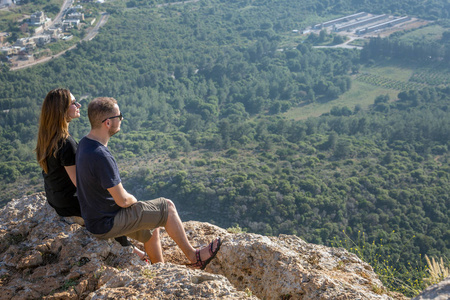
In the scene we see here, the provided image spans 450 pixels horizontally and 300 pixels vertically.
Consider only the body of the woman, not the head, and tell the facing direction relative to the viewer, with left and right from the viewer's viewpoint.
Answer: facing away from the viewer and to the right of the viewer

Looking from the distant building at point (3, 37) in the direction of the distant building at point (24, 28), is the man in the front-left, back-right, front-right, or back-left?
back-right

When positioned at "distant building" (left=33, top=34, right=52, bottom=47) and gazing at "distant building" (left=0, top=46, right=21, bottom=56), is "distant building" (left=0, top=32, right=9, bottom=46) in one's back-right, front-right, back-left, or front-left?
front-right

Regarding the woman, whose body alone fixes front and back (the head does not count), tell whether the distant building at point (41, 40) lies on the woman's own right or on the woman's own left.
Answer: on the woman's own left

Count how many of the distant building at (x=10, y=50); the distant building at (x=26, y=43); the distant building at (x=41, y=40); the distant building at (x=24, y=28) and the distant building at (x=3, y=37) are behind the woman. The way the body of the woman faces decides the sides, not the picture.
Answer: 0

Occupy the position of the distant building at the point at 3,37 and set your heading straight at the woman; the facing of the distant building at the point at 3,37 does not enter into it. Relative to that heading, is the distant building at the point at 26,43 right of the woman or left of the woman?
left

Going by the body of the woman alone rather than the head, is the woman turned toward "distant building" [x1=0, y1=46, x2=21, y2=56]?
no

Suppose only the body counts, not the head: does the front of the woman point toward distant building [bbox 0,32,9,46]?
no

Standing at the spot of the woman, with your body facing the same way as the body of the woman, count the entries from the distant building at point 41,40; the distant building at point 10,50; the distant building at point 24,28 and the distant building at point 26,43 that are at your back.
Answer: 0

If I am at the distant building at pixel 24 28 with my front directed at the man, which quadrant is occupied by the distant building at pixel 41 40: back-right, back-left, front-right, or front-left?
front-left

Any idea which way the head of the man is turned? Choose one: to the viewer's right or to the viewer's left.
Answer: to the viewer's right
